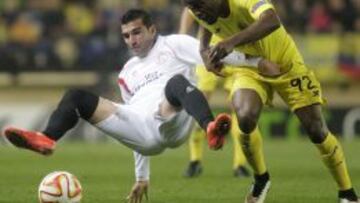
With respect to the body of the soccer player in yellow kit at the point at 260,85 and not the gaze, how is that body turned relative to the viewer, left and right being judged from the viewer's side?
facing the viewer and to the left of the viewer

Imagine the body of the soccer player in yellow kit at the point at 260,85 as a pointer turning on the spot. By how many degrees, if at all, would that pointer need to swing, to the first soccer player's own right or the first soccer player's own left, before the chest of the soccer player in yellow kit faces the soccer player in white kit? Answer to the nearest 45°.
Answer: approximately 45° to the first soccer player's own right

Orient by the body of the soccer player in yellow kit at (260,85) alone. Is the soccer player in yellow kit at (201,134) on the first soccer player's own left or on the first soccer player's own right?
on the first soccer player's own right

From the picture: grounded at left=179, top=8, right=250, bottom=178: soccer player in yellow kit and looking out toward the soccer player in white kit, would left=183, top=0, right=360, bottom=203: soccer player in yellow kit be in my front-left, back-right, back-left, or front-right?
front-left
